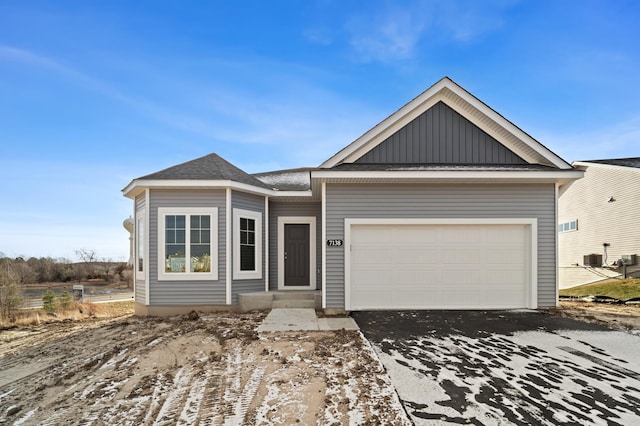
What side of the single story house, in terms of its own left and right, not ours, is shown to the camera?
front

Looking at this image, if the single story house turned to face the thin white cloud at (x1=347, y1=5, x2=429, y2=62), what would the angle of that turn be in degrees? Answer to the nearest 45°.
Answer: approximately 180°

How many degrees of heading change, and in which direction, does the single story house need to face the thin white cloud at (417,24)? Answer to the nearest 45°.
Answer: approximately 180°
